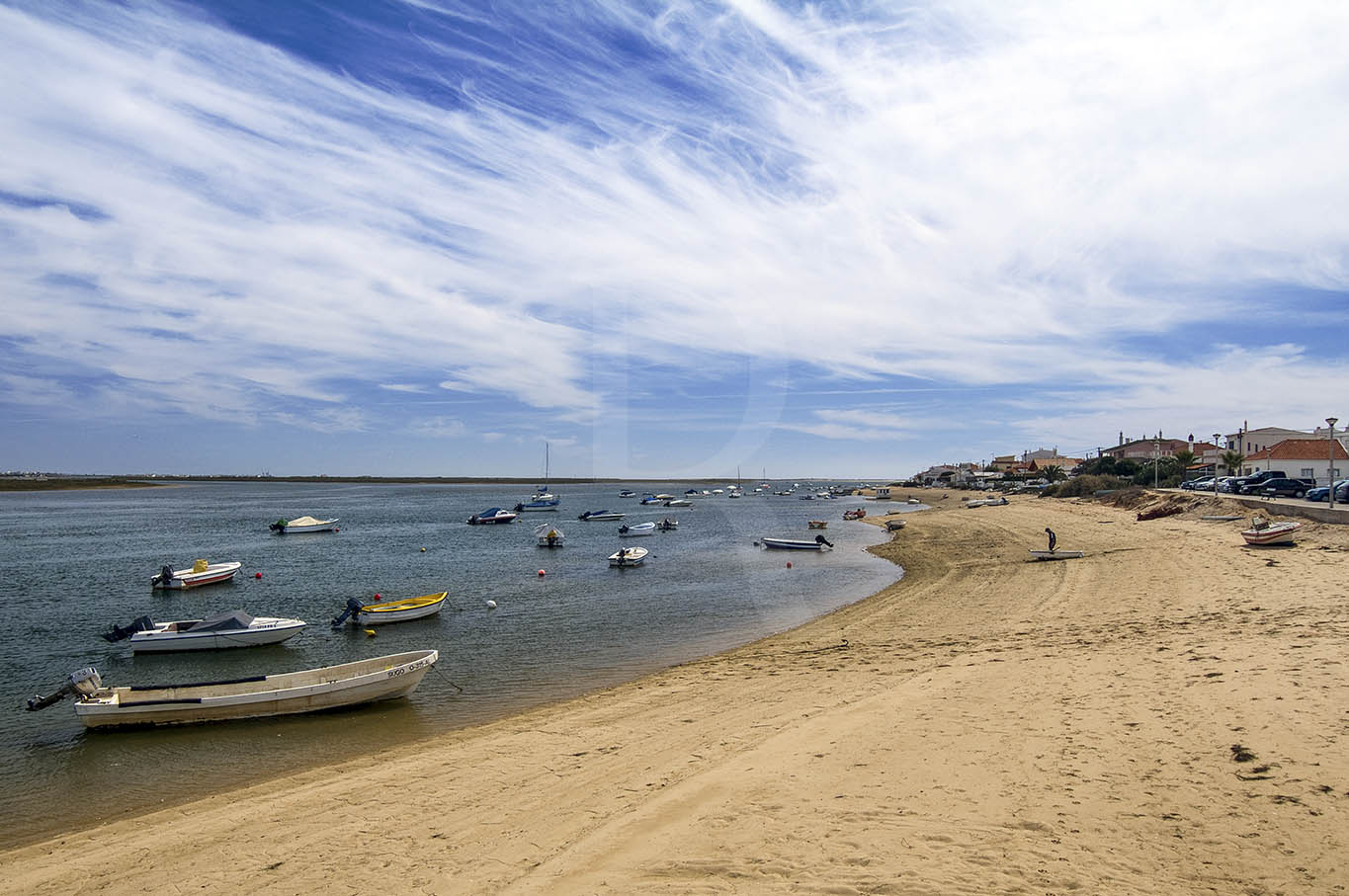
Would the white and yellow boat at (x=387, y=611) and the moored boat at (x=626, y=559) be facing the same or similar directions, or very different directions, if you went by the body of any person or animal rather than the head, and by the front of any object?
same or similar directions

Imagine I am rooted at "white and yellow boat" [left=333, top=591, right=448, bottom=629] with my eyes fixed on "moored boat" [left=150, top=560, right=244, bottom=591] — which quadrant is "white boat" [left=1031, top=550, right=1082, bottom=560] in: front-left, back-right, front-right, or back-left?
back-right

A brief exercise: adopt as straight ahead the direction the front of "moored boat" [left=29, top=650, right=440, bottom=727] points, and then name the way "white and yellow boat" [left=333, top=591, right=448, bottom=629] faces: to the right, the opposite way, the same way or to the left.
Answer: the same way

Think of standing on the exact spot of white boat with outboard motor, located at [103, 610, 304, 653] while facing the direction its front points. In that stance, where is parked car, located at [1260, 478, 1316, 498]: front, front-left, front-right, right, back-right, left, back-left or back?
front

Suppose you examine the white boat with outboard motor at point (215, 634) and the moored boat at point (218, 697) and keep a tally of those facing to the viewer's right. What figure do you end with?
2

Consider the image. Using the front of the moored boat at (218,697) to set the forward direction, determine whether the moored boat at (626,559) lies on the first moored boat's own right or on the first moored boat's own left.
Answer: on the first moored boat's own left

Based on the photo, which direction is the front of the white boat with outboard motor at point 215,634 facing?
to the viewer's right

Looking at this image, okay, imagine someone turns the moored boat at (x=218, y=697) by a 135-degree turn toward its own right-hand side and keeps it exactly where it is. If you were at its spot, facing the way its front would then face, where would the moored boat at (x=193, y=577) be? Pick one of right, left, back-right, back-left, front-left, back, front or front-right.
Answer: back-right

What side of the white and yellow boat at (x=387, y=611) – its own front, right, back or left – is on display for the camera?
right

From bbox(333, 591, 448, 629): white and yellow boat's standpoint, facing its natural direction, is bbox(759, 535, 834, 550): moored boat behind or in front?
in front

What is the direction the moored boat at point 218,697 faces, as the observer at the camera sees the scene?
facing to the right of the viewer

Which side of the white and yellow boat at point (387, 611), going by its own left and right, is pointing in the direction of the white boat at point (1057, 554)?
front

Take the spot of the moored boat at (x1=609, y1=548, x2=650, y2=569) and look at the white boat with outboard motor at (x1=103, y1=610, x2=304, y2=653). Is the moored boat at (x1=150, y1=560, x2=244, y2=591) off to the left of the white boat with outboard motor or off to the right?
right

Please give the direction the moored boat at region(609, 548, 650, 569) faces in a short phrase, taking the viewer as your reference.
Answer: facing away from the viewer and to the right of the viewer

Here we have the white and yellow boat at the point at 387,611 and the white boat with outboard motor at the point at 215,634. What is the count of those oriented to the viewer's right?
2

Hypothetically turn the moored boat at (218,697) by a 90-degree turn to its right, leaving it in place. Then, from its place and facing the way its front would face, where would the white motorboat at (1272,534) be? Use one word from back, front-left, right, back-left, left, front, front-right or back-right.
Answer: left
